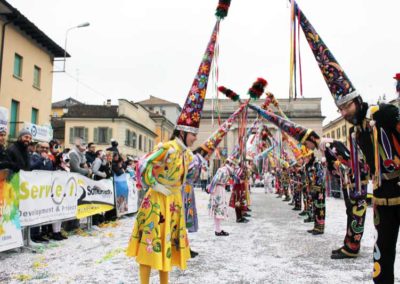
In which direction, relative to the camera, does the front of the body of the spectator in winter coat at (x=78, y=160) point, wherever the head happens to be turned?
to the viewer's right

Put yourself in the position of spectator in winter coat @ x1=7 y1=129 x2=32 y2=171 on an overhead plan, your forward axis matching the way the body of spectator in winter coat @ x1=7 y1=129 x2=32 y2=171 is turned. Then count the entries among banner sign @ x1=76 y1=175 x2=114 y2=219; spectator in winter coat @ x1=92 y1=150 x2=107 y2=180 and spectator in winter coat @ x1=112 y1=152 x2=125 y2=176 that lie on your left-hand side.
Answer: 3

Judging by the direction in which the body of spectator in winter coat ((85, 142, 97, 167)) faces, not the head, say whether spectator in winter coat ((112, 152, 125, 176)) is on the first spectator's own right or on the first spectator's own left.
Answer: on the first spectator's own left

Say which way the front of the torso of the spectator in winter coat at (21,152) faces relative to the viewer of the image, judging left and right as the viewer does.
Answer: facing the viewer and to the right of the viewer

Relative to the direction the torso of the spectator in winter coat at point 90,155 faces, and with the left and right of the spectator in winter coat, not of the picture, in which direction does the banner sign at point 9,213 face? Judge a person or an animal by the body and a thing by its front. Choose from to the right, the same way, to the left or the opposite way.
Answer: the same way

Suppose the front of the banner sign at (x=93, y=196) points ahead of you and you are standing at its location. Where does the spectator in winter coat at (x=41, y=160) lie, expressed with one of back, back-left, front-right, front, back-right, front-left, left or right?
right

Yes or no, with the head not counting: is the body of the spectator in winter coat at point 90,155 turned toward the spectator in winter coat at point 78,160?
no

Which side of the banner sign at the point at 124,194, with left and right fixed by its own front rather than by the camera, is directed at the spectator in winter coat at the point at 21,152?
right

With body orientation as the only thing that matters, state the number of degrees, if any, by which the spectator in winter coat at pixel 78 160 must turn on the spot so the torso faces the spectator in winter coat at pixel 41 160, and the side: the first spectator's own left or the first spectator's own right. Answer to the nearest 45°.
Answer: approximately 135° to the first spectator's own right

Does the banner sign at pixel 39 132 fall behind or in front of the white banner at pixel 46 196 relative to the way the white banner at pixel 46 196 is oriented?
behind

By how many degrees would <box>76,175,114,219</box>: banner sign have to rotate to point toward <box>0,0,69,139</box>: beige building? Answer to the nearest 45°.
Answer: approximately 135° to its left

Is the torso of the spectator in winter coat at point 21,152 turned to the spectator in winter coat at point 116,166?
no

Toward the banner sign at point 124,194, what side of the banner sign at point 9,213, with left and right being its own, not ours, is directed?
left

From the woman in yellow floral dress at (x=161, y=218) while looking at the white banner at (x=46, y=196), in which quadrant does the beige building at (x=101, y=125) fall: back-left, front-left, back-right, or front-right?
front-right

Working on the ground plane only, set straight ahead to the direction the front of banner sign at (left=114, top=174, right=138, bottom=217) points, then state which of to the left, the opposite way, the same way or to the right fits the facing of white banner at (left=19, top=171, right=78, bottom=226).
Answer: the same way

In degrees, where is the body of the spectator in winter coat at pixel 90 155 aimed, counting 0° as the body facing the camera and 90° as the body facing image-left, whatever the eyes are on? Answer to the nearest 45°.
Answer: approximately 315°

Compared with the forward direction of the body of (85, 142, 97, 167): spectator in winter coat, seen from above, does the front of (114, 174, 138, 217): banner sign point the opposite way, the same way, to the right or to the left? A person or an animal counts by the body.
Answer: the same way

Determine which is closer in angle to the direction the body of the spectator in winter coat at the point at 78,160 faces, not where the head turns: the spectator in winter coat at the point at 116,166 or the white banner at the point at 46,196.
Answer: the spectator in winter coat
